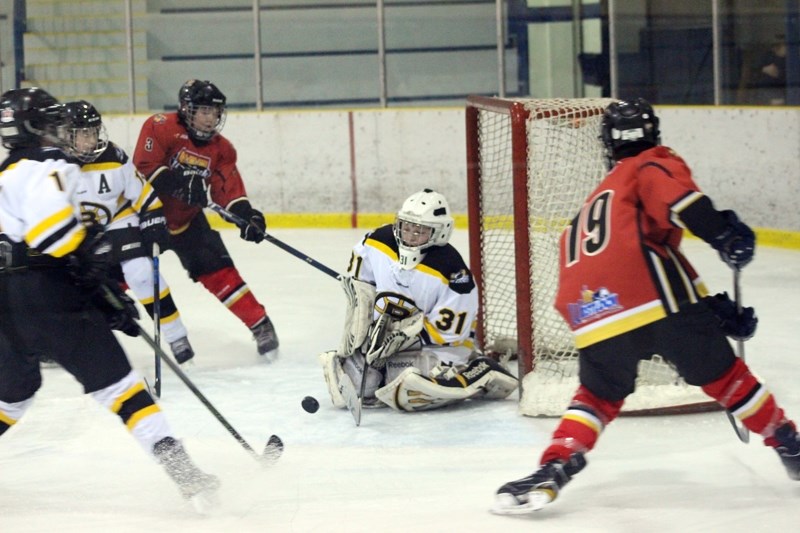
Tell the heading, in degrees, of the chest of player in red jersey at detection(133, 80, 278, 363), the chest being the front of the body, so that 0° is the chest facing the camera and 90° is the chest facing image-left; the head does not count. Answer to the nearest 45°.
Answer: approximately 315°

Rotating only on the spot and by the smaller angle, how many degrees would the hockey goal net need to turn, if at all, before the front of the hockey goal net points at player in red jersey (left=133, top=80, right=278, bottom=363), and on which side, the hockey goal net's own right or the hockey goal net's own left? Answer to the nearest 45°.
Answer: approximately 45° to the hockey goal net's own right

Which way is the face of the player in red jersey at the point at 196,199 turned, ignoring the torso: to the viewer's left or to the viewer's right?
to the viewer's right

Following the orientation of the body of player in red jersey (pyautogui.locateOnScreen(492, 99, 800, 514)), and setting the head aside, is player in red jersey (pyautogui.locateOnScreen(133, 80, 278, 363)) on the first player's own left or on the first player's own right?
on the first player's own left
